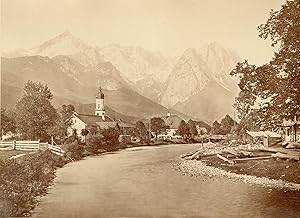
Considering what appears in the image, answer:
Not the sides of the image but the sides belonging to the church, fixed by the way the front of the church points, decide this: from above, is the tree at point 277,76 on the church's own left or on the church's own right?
on the church's own left

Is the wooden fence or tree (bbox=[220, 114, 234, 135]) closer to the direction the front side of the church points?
the wooden fence

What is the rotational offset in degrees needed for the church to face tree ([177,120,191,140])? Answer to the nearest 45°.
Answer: approximately 135° to its left

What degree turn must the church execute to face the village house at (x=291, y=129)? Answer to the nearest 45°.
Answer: approximately 135° to its left

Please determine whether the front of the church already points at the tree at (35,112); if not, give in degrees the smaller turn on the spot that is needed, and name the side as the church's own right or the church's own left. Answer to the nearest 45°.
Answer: approximately 45° to the church's own right
